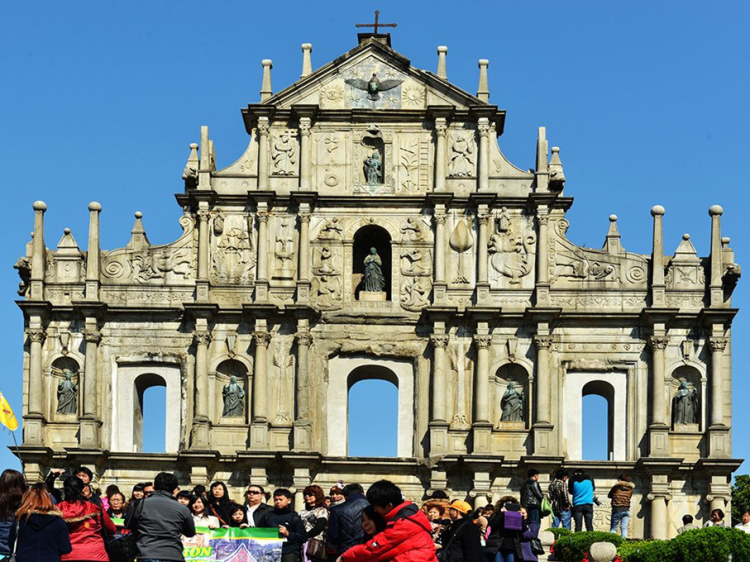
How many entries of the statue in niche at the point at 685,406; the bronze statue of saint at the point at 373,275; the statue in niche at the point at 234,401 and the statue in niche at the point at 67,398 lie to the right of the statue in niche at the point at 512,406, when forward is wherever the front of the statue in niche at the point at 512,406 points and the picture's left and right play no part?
3

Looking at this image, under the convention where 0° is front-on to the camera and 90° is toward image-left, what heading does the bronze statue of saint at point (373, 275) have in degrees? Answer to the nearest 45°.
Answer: approximately 0°

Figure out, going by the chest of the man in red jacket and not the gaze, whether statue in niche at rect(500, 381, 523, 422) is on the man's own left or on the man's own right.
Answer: on the man's own right

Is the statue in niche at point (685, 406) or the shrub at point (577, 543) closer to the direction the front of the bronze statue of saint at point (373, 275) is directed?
the shrub

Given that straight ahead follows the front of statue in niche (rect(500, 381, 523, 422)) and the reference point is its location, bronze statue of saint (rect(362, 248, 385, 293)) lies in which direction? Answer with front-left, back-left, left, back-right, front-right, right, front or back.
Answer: right

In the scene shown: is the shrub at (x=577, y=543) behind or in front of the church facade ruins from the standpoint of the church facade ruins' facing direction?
in front

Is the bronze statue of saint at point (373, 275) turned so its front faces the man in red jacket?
yes

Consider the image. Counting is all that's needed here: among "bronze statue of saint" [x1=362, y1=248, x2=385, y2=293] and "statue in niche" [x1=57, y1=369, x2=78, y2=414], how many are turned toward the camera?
2

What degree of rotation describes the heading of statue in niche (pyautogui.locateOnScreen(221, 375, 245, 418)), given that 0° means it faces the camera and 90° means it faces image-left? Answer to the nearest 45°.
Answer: approximately 0°

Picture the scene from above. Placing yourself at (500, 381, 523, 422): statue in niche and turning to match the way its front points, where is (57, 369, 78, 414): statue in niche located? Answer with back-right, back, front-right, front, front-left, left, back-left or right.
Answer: right
